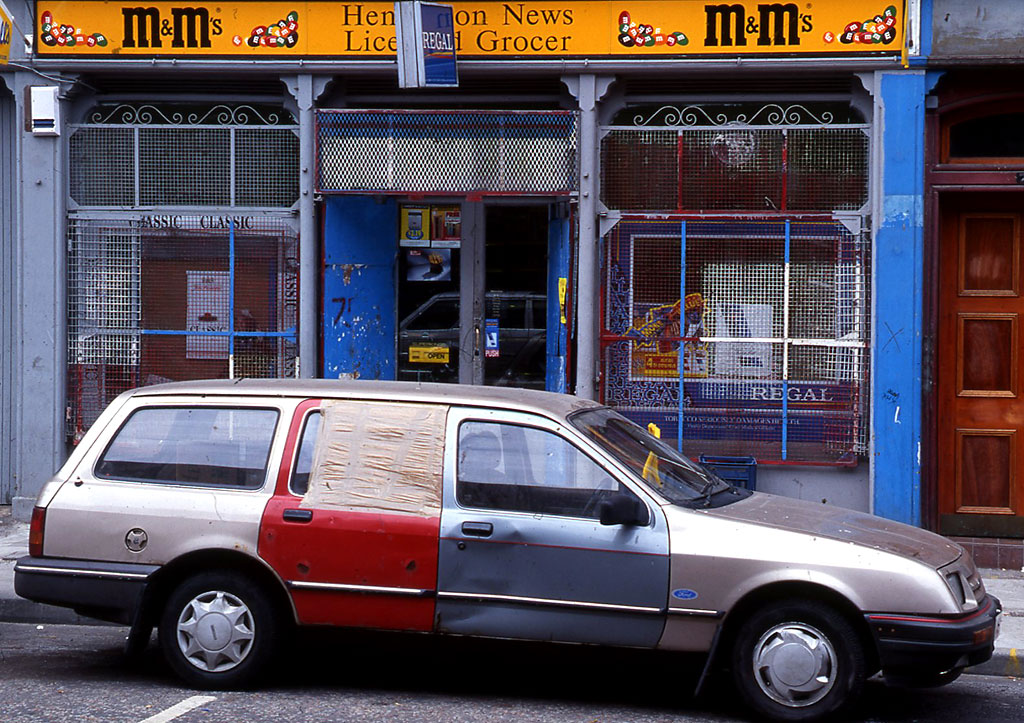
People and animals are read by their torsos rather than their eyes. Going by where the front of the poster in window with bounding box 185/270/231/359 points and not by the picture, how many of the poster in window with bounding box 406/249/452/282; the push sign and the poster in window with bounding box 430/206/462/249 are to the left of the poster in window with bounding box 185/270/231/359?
3

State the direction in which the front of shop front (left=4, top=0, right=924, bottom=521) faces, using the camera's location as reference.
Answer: facing the viewer

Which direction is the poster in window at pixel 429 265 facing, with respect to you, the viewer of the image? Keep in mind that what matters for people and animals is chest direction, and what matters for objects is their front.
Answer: facing the viewer

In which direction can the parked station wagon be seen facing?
to the viewer's right

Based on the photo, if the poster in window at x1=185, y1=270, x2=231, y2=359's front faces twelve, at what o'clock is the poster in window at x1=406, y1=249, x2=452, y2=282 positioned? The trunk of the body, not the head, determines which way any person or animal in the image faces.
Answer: the poster in window at x1=406, y1=249, x2=452, y2=282 is roughly at 9 o'clock from the poster in window at x1=185, y1=270, x2=231, y2=359.

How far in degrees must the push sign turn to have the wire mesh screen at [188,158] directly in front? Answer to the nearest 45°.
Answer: approximately 90° to its right

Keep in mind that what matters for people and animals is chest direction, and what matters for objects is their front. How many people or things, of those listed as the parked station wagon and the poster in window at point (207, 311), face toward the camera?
1

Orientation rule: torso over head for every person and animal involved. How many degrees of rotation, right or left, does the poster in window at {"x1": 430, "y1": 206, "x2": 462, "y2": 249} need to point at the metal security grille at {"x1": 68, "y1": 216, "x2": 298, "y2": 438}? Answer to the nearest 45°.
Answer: approximately 90° to its right

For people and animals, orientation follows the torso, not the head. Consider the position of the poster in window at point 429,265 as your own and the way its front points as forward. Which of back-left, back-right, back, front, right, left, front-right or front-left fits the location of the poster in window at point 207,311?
right

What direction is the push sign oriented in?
toward the camera

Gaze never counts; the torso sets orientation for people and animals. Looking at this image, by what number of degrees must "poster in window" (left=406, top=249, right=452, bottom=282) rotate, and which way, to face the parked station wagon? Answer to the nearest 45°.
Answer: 0° — it already faces it

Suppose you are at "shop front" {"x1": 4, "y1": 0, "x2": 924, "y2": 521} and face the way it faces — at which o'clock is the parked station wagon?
The parked station wagon is roughly at 12 o'clock from the shop front.

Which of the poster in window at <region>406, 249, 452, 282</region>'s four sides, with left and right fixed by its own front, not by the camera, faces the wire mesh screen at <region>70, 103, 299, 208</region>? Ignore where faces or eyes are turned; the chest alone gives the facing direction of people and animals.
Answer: right

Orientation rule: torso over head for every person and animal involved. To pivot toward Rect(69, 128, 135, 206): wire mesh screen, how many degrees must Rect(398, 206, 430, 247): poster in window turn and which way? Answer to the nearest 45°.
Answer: approximately 90° to its right
